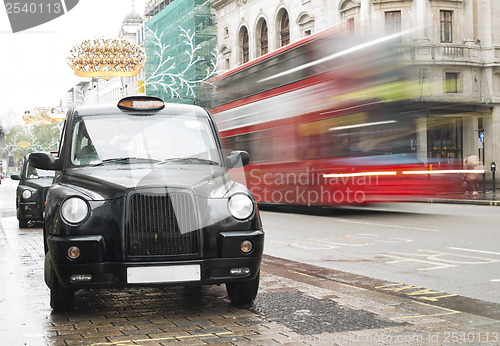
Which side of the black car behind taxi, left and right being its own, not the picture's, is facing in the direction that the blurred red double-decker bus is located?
left

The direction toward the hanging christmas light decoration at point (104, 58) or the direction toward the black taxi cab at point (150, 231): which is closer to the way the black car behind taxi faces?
the black taxi cab

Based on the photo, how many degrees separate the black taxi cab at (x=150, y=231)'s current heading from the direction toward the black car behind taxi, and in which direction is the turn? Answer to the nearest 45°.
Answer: approximately 180°

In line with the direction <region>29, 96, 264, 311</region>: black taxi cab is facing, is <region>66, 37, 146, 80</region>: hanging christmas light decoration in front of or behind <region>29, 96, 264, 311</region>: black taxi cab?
behind

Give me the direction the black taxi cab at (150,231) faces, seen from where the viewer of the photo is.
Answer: facing the viewer

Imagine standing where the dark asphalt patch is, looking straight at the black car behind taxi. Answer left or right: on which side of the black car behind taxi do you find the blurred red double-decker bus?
right

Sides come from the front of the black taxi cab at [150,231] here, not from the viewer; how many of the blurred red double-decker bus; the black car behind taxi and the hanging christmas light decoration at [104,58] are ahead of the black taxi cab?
0

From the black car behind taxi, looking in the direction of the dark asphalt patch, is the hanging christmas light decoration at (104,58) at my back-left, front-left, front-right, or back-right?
back-left

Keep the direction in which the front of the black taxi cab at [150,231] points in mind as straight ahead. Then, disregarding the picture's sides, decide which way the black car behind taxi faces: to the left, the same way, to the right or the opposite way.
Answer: the same way

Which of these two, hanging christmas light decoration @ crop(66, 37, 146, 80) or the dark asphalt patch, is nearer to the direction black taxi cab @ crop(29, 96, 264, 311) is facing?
the dark asphalt patch

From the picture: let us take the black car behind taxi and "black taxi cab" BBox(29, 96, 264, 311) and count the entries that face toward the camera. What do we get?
2

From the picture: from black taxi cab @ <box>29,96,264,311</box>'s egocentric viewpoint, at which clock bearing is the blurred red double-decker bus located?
The blurred red double-decker bus is roughly at 7 o'clock from the black taxi cab.

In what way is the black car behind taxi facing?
toward the camera
